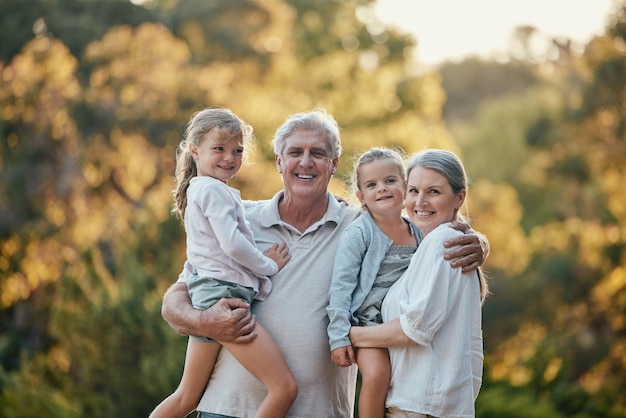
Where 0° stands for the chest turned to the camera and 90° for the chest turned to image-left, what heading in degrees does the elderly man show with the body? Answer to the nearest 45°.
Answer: approximately 0°
